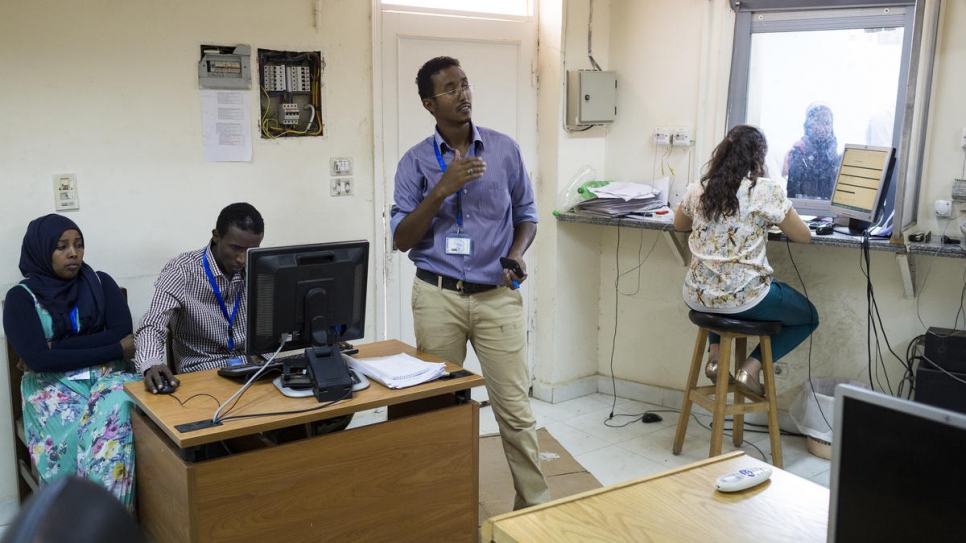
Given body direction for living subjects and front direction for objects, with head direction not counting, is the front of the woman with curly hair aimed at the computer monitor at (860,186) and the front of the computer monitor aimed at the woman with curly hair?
yes

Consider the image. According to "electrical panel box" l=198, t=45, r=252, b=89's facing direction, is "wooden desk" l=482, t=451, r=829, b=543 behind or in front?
in front

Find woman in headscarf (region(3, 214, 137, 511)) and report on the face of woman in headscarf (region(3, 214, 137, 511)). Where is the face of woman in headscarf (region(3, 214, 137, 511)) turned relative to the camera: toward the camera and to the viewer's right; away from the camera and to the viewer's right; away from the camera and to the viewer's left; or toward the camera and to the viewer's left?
toward the camera and to the viewer's right

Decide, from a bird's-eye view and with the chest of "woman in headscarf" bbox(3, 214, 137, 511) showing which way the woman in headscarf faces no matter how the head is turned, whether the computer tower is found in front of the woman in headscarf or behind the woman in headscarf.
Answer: in front

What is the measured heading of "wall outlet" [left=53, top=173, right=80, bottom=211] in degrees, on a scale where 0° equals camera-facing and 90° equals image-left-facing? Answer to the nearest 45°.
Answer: approximately 0°

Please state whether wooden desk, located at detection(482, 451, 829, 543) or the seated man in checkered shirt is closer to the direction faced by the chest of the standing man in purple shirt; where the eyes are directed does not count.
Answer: the wooden desk

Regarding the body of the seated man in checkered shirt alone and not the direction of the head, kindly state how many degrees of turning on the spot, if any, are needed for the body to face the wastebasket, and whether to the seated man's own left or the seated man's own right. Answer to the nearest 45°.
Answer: approximately 45° to the seated man's own left

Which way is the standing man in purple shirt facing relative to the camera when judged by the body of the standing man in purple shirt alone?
toward the camera

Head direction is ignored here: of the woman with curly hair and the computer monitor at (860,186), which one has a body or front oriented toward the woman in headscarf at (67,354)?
the computer monitor

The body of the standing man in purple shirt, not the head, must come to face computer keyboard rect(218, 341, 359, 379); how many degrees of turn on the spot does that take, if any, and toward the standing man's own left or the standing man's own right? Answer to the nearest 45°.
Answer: approximately 45° to the standing man's own right

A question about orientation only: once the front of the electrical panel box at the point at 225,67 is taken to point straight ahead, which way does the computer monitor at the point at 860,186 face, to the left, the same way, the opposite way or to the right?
to the right
